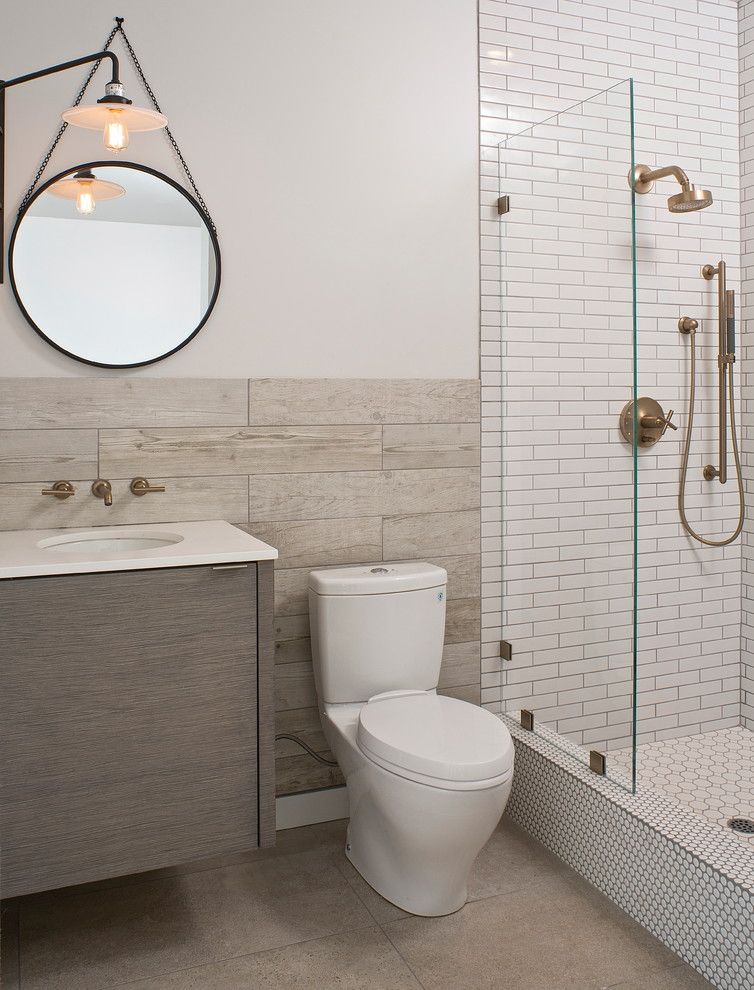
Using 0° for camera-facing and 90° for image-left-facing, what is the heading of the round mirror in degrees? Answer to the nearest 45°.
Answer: approximately 0°

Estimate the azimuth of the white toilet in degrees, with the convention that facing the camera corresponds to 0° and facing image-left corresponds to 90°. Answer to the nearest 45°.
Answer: approximately 315°

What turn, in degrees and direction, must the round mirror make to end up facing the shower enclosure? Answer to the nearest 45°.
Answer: approximately 90° to its left
